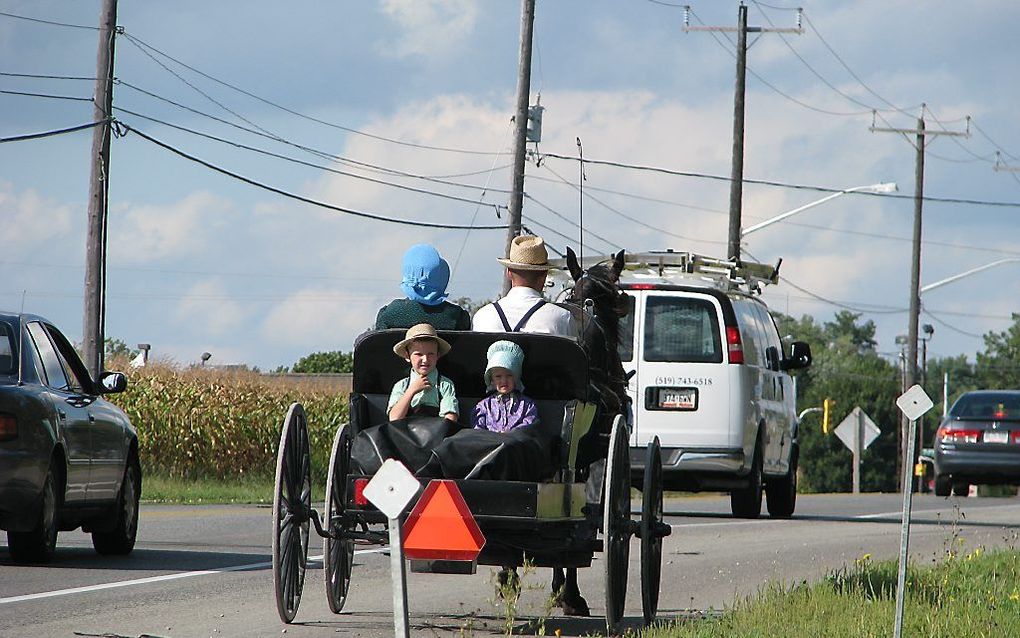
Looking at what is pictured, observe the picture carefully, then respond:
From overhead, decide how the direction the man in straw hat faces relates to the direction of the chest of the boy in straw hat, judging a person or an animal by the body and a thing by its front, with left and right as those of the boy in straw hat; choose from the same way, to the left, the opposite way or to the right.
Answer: the opposite way

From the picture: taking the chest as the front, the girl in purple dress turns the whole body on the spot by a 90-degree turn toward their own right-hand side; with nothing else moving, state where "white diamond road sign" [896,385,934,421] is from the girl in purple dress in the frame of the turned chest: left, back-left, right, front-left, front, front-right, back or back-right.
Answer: back

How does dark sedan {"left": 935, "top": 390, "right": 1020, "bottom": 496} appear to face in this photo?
away from the camera

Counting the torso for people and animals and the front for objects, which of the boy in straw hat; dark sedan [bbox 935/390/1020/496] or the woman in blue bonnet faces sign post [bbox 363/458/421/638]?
the boy in straw hat

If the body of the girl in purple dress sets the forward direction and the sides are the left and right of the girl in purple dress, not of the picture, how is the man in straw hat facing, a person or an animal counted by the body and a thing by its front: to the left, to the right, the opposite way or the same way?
the opposite way

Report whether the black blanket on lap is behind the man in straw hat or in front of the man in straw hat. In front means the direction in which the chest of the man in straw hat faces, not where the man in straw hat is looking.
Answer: behind

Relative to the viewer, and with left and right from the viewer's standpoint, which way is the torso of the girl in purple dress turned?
facing the viewer

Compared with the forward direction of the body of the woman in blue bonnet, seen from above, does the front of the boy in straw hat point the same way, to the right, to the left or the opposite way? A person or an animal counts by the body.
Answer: the opposite way

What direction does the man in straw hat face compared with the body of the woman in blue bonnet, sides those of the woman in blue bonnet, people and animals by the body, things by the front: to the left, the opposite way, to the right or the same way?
the same way

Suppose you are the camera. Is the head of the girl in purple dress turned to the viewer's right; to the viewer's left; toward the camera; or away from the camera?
toward the camera

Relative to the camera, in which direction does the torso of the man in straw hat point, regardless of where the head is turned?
away from the camera

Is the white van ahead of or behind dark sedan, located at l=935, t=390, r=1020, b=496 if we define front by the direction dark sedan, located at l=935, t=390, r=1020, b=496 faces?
behind

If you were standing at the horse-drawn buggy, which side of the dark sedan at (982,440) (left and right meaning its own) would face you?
back

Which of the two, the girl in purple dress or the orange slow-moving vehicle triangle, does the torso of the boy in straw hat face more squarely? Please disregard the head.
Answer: the orange slow-moving vehicle triangle

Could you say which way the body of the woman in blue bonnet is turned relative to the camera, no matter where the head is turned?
away from the camera

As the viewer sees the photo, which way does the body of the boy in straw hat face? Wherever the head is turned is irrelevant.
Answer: toward the camera

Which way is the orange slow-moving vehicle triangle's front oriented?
toward the camera

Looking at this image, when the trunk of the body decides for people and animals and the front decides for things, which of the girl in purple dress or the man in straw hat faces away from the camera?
the man in straw hat
